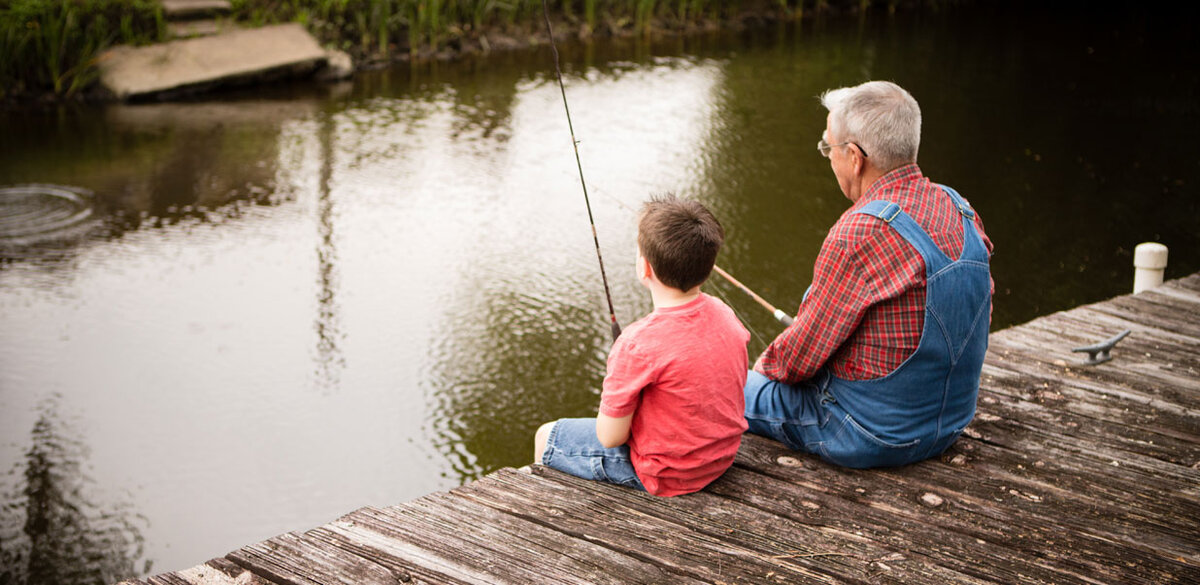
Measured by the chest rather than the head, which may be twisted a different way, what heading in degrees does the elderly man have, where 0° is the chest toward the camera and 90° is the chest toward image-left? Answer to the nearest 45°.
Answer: approximately 135°

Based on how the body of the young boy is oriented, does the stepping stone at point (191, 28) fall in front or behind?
in front

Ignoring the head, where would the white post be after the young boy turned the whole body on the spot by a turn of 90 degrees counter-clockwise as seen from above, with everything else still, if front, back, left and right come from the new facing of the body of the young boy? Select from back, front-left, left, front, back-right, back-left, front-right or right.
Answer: back

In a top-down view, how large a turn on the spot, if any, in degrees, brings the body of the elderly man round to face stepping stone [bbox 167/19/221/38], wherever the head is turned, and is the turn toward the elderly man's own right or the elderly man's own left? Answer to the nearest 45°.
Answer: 0° — they already face it

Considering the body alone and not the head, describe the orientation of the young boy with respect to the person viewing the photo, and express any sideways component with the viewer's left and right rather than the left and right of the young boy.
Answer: facing away from the viewer and to the left of the viewer
